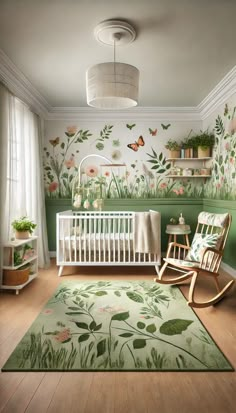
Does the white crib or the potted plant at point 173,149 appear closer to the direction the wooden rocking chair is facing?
the white crib

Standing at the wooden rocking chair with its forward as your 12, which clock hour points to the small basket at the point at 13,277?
The small basket is roughly at 1 o'clock from the wooden rocking chair.

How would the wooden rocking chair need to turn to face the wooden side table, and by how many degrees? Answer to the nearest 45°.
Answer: approximately 135° to its right

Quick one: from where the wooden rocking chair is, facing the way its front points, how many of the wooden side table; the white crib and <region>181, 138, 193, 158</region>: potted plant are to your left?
0

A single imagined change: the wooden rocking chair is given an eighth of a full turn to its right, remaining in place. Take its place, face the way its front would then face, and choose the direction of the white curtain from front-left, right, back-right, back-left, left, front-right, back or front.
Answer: front

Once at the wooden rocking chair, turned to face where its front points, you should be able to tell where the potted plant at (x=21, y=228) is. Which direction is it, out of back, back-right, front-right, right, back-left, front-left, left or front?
front-right

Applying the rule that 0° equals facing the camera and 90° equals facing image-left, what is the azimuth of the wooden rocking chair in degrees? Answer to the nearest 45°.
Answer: approximately 45°

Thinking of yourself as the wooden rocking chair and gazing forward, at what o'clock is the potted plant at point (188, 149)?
The potted plant is roughly at 4 o'clock from the wooden rocking chair.

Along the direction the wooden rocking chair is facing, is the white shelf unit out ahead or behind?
ahead

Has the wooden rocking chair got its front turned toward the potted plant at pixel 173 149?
no

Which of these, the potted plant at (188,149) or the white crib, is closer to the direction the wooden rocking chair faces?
the white crib

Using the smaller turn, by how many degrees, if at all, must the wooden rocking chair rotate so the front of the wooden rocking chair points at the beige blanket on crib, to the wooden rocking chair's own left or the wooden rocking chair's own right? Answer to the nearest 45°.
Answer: approximately 90° to the wooden rocking chair's own right

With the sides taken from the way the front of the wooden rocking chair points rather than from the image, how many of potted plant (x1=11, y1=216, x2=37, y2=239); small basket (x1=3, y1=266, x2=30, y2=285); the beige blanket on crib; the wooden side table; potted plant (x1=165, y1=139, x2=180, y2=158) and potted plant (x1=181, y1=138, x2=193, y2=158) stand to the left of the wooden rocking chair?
0

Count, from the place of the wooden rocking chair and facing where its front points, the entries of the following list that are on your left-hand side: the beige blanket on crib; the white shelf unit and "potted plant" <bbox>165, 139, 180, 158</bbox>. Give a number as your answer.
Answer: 0

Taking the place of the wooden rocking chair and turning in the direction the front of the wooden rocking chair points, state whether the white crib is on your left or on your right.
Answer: on your right
